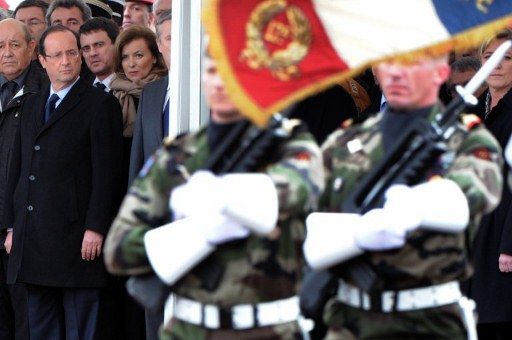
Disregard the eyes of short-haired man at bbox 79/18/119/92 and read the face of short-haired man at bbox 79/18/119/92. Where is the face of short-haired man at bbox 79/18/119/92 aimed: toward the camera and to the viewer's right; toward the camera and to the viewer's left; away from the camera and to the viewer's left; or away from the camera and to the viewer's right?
toward the camera and to the viewer's right

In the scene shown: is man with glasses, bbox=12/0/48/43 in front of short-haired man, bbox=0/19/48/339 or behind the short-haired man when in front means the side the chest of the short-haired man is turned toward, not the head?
behind

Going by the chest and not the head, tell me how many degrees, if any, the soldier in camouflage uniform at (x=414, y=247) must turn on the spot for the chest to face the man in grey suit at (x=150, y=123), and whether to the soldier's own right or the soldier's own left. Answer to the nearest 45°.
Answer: approximately 90° to the soldier's own right

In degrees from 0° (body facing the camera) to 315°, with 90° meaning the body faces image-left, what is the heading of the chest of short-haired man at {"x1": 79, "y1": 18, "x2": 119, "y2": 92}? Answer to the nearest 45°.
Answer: approximately 45°

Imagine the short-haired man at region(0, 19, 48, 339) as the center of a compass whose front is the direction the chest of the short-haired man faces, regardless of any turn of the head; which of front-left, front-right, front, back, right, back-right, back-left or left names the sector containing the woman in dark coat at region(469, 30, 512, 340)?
left

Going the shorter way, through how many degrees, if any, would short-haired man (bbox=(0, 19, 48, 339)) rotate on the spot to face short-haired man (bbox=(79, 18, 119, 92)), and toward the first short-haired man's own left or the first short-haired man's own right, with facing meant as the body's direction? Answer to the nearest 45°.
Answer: approximately 135° to the first short-haired man's own left

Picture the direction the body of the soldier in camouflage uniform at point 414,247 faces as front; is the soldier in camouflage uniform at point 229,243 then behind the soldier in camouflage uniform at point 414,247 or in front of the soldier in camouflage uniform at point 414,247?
in front

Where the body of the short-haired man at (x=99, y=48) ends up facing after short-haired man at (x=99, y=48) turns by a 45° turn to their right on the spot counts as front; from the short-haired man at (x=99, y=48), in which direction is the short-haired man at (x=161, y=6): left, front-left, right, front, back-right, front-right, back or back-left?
back
